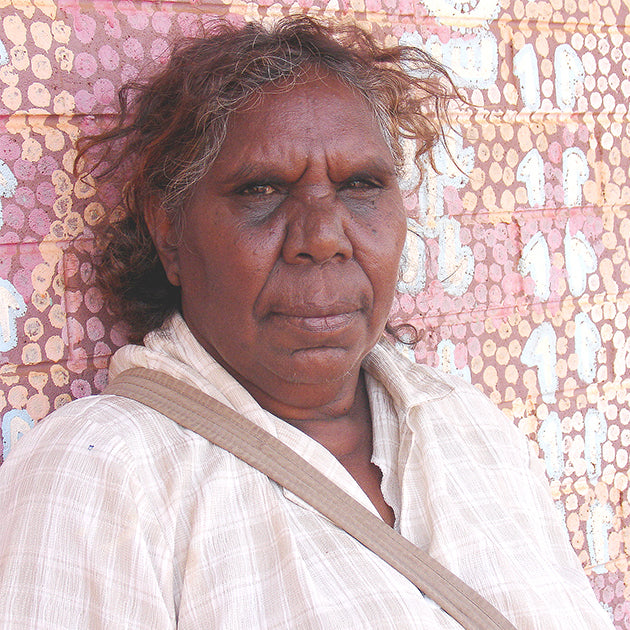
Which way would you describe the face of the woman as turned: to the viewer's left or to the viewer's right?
to the viewer's right

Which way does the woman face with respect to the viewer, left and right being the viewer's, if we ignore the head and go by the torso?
facing the viewer and to the right of the viewer
